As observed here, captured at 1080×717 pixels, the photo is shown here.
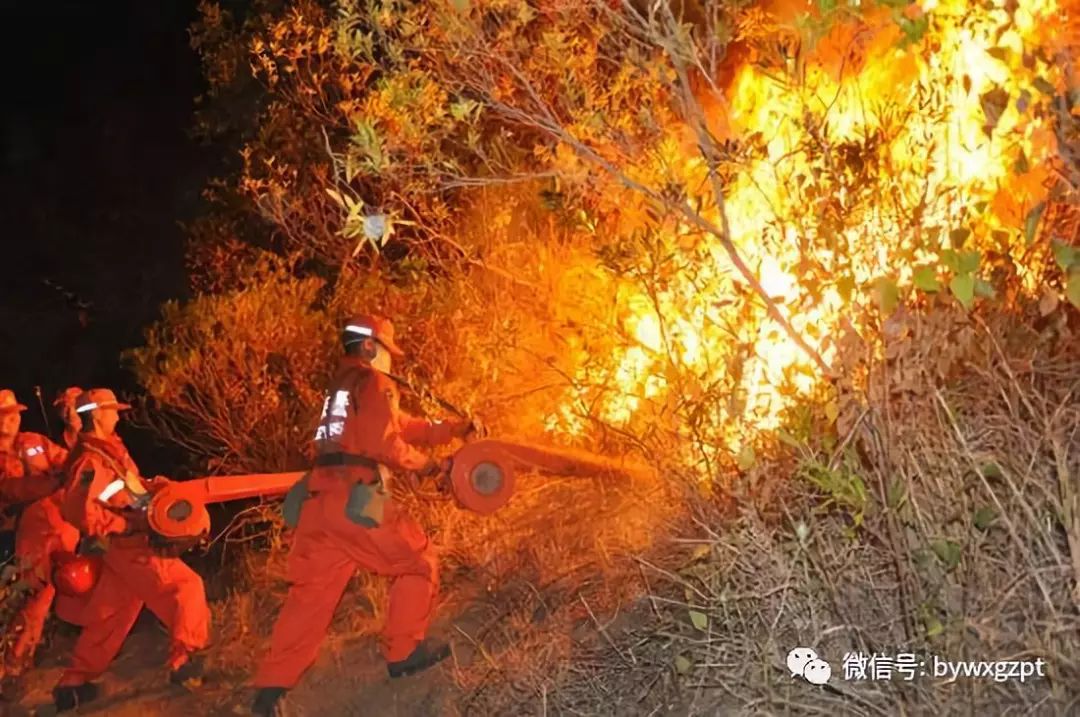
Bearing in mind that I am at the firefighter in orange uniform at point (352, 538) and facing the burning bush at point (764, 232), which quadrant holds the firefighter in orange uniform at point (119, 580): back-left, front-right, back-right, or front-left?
back-left

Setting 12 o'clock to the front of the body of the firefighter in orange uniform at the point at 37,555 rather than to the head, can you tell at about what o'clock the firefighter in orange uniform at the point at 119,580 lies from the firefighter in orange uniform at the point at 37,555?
the firefighter in orange uniform at the point at 119,580 is roughly at 2 o'clock from the firefighter in orange uniform at the point at 37,555.

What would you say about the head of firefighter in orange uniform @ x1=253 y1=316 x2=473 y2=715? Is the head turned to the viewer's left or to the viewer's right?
to the viewer's right

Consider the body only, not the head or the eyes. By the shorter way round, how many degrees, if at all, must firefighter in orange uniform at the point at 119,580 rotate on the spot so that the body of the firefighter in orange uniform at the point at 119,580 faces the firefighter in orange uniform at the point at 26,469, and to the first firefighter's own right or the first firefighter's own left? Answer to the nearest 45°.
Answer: approximately 135° to the first firefighter's own left

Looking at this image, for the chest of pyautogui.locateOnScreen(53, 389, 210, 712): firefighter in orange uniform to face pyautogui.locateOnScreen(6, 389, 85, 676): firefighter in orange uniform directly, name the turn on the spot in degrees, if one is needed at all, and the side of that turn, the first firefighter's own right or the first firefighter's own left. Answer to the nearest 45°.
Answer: approximately 135° to the first firefighter's own left

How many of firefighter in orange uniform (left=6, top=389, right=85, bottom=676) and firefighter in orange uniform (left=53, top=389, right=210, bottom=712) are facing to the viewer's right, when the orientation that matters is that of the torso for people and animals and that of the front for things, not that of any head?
2

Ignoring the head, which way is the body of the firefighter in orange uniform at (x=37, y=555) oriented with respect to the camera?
to the viewer's right

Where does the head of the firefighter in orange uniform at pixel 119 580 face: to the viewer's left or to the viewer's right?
to the viewer's right

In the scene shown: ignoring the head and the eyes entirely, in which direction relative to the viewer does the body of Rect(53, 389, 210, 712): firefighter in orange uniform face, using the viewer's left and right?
facing to the right of the viewer
